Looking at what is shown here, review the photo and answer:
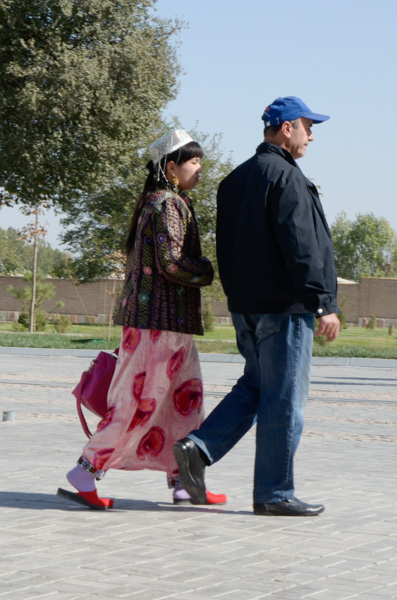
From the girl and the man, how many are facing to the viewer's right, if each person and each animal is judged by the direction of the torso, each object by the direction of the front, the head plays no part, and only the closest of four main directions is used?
2

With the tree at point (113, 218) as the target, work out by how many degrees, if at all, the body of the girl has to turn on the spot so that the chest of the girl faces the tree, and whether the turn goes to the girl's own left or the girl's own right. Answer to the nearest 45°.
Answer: approximately 90° to the girl's own left

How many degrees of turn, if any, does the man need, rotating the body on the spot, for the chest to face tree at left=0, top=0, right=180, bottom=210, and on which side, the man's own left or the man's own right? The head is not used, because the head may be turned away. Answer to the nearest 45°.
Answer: approximately 90° to the man's own left

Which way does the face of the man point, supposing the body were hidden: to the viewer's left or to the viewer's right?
to the viewer's right

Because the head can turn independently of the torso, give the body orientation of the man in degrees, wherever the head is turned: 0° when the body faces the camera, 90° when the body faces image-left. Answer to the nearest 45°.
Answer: approximately 270°

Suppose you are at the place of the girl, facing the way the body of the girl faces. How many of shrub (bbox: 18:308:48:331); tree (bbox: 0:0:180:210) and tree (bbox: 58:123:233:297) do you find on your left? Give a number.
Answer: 3

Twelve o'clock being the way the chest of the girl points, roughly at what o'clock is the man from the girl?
The man is roughly at 1 o'clock from the girl.

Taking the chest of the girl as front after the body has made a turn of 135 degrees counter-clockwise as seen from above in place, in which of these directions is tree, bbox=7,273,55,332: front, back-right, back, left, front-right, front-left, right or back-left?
front-right

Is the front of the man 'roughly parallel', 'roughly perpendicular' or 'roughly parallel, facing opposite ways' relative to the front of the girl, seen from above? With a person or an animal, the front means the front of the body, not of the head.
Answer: roughly parallel

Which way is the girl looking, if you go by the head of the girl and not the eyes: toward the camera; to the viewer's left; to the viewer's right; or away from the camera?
to the viewer's right

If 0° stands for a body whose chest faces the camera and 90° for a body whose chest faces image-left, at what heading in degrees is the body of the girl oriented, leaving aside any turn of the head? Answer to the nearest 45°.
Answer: approximately 270°

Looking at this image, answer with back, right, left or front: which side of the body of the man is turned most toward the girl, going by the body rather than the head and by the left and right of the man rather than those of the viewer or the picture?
back

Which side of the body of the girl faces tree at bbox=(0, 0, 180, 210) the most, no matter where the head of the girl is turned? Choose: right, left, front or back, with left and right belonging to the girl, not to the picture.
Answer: left

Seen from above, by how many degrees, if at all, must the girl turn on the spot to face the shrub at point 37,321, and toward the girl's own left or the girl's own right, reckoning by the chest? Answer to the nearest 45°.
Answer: approximately 90° to the girl's own left
